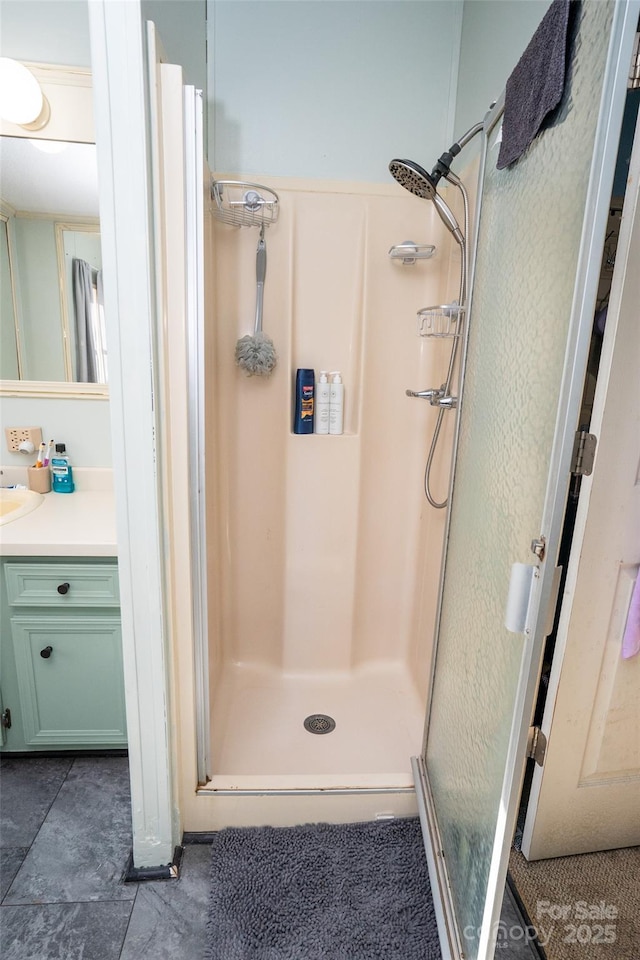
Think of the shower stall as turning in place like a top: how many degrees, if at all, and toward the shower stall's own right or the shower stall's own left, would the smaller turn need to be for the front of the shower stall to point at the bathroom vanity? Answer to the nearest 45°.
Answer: approximately 45° to the shower stall's own right

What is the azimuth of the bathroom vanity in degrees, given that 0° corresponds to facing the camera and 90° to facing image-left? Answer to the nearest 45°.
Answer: approximately 0°

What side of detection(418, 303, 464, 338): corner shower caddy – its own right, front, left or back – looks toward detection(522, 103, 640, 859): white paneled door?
left

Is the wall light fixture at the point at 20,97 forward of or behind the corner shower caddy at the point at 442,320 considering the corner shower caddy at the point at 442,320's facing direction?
forward

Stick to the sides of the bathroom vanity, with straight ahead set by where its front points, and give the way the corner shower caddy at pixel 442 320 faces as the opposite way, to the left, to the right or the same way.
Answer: to the right

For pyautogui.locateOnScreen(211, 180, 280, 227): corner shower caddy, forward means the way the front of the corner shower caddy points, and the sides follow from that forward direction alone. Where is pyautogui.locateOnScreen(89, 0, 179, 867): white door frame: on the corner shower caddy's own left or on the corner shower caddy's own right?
on the corner shower caddy's own right

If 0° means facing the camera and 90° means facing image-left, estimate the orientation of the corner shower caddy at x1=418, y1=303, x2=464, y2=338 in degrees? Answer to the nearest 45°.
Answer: approximately 45°

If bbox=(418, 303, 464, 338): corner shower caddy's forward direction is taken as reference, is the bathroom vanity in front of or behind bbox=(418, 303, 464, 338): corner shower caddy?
in front

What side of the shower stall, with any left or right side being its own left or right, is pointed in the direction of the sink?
right

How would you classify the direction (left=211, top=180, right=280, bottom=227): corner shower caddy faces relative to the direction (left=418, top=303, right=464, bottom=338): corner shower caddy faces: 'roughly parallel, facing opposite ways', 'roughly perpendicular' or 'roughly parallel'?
roughly perpendicular
